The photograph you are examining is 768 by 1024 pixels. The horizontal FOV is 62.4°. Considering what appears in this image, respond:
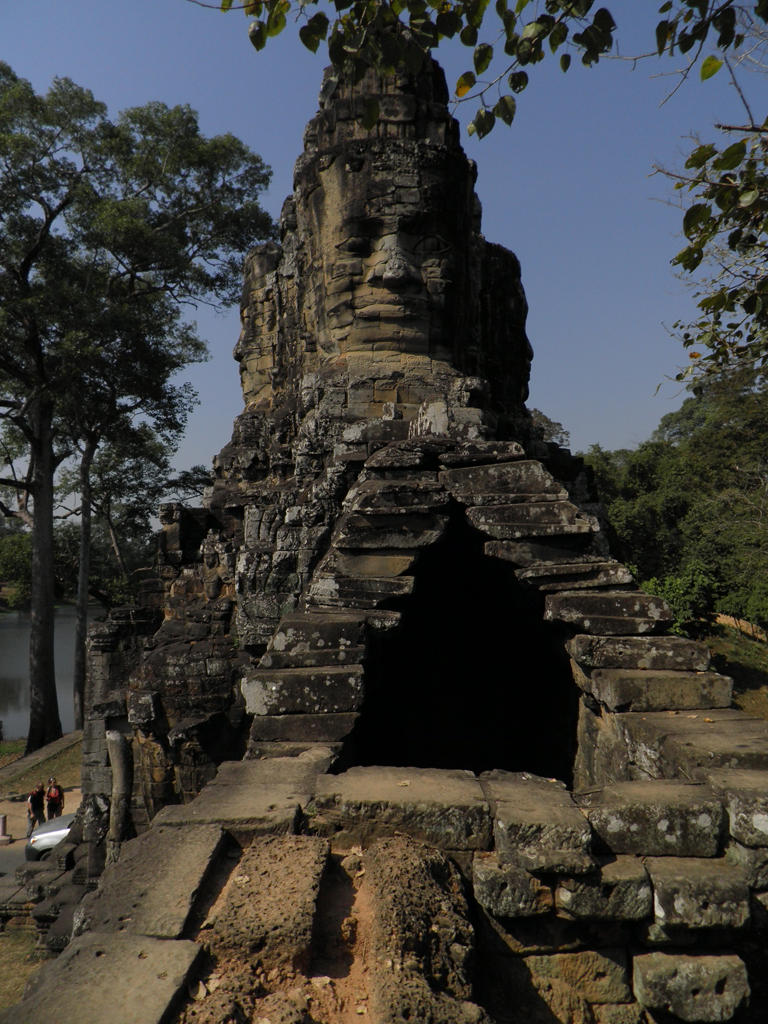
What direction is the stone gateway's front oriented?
toward the camera

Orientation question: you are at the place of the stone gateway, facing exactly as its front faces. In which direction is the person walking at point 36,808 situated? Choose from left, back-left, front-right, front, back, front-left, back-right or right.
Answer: back-right

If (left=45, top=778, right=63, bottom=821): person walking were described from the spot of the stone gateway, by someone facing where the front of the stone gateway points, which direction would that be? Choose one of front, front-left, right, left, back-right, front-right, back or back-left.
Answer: back-right

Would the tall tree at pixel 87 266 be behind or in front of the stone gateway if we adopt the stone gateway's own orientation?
behind
